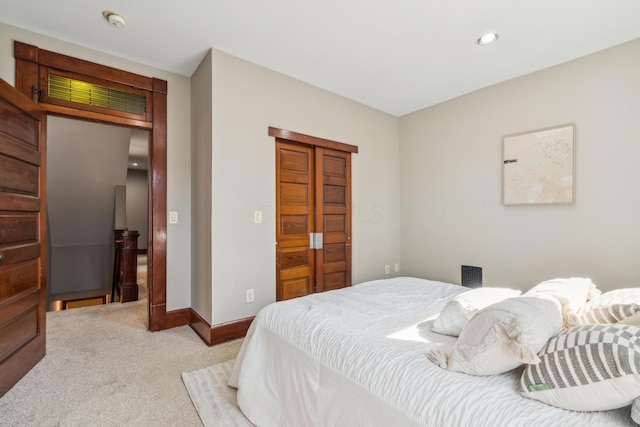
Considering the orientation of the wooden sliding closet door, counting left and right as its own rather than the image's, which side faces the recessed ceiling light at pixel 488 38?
front

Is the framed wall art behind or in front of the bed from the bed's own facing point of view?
behind

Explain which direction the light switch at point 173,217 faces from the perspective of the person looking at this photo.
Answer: facing the viewer

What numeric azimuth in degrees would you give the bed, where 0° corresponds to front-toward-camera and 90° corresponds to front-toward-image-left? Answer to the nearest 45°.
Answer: approximately 45°

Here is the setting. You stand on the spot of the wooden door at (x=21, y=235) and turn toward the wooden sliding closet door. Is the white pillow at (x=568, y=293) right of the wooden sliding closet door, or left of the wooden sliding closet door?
right

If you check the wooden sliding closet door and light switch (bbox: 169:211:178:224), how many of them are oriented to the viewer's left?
0

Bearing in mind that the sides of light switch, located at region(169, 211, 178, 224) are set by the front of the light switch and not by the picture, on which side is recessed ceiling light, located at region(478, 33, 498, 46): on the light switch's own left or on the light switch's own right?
on the light switch's own left

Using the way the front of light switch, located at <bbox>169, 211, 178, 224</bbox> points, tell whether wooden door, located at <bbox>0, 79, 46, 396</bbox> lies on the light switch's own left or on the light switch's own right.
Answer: on the light switch's own right

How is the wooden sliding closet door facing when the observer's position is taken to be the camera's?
facing the viewer and to the right of the viewer

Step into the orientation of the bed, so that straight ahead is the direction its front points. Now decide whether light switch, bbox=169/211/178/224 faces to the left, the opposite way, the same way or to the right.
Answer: to the left

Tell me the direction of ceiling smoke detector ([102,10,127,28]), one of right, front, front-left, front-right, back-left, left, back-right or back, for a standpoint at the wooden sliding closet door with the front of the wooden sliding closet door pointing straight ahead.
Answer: right

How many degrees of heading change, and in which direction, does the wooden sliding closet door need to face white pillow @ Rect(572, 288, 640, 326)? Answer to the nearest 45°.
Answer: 0° — it already faces it
